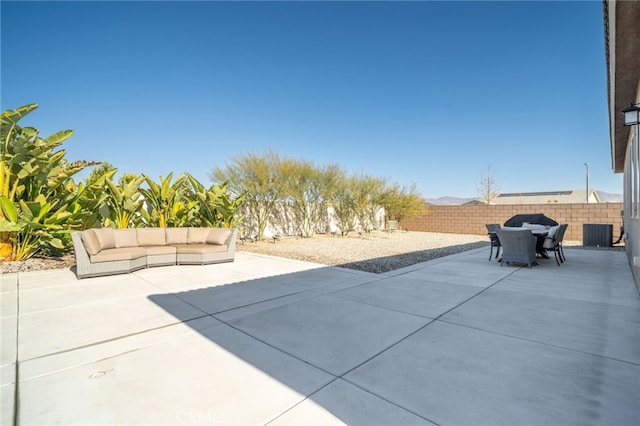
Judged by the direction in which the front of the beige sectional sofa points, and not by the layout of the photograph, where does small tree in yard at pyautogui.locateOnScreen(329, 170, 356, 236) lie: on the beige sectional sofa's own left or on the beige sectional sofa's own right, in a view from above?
on the beige sectional sofa's own left

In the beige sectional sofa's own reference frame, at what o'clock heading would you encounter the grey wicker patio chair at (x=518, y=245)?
The grey wicker patio chair is roughly at 10 o'clock from the beige sectional sofa.

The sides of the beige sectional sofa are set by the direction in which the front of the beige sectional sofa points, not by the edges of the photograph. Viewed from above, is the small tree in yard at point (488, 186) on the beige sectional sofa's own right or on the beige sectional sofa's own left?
on the beige sectional sofa's own left

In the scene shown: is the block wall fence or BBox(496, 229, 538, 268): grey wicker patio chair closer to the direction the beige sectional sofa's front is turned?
the grey wicker patio chair

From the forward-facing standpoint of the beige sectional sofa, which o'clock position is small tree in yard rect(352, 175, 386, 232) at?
The small tree in yard is roughly at 8 o'clock from the beige sectional sofa.

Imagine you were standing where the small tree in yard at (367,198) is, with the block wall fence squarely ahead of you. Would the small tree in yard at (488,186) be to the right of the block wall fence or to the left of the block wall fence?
left

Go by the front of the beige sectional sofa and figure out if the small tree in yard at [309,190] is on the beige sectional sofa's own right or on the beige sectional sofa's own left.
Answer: on the beige sectional sofa's own left

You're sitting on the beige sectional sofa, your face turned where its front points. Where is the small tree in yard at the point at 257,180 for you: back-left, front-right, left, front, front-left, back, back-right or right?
back-left

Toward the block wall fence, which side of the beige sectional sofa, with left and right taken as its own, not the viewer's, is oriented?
left

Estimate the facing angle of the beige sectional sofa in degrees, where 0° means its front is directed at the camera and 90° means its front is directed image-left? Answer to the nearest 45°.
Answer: approximately 0°
